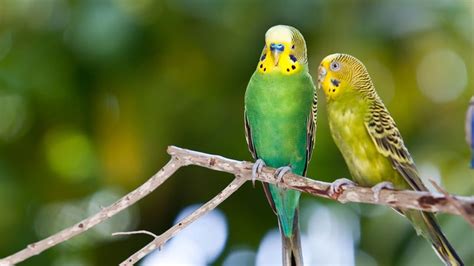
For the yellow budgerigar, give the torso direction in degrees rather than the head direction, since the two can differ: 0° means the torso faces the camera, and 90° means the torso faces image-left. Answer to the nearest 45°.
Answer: approximately 45°

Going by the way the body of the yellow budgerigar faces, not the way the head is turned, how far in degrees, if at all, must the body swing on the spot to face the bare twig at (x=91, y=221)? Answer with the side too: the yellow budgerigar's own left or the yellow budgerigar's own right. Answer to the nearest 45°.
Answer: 0° — it already faces it
